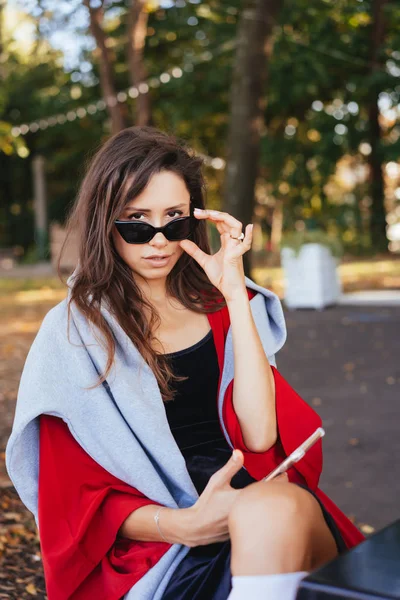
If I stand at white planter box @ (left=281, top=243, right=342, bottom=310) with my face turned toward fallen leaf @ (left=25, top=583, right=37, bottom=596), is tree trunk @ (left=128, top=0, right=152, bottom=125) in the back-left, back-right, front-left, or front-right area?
back-right

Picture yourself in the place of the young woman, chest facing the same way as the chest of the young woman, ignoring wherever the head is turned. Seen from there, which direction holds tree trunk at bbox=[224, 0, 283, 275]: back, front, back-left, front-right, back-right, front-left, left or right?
back-left

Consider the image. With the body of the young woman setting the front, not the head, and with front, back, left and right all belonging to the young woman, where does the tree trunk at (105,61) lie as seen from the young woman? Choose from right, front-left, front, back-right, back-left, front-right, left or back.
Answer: back-left

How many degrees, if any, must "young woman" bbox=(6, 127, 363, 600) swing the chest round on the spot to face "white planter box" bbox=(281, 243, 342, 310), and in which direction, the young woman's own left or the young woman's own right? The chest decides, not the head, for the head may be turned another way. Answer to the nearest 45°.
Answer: approximately 135° to the young woman's own left

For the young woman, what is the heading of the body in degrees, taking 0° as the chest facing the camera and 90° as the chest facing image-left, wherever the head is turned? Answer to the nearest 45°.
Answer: approximately 315°

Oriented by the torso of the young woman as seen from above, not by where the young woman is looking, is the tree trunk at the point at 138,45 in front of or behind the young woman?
behind

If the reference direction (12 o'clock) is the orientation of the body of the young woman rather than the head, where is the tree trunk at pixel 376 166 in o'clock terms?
The tree trunk is roughly at 8 o'clock from the young woman.

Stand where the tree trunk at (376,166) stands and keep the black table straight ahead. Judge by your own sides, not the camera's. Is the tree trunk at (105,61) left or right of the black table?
right
